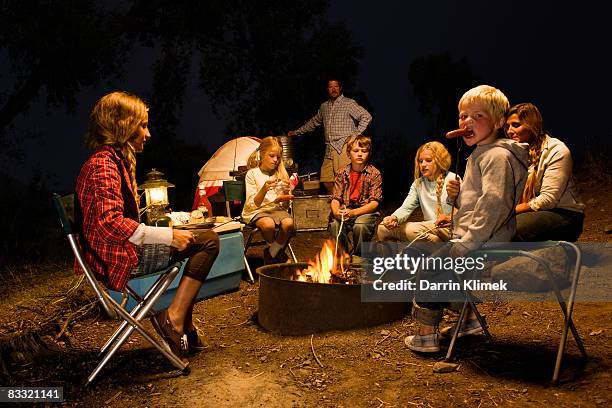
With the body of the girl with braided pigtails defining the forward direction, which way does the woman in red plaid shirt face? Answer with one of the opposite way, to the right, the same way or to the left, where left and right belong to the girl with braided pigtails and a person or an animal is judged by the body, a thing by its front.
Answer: the opposite way

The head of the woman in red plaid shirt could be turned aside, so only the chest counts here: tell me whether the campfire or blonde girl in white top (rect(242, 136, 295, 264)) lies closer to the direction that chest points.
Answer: the campfire

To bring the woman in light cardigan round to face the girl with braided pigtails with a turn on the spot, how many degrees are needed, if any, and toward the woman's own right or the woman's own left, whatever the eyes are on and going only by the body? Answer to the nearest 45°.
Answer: approximately 45° to the woman's own right

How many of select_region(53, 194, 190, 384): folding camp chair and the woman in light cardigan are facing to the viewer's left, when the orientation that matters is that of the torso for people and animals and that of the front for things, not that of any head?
1

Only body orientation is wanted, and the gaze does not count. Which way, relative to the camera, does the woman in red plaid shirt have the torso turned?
to the viewer's right

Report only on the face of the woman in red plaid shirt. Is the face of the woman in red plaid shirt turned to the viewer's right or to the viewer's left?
to the viewer's right

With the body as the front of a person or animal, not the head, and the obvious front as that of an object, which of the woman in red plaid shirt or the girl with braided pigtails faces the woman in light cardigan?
the woman in red plaid shirt

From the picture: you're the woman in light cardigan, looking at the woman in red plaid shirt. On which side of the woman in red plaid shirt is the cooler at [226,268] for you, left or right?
right

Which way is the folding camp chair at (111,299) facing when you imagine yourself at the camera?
facing to the right of the viewer

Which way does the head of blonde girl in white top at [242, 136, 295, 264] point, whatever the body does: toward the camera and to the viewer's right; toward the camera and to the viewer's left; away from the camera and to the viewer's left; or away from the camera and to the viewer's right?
toward the camera and to the viewer's right

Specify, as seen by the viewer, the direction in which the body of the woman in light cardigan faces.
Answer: to the viewer's left

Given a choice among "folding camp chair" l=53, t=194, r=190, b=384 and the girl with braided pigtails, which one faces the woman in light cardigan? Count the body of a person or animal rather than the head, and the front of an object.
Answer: the folding camp chair
